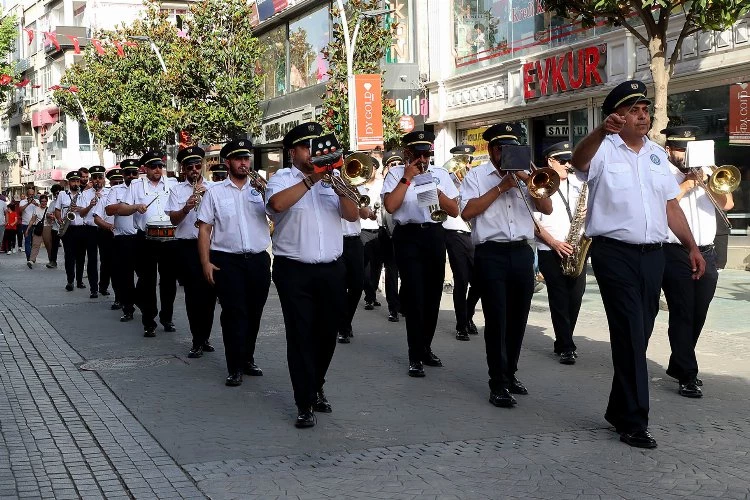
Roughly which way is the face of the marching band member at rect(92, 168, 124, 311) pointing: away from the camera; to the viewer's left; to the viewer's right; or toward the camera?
toward the camera

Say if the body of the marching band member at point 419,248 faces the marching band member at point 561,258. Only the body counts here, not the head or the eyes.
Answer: no

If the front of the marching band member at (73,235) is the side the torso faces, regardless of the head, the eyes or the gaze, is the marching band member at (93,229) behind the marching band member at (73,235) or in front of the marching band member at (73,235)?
in front

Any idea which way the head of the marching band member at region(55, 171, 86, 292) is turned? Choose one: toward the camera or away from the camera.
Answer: toward the camera

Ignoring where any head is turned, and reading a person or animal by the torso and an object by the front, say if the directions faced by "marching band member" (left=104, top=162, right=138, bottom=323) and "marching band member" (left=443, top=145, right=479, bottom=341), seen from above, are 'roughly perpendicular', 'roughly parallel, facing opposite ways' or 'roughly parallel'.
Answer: roughly parallel

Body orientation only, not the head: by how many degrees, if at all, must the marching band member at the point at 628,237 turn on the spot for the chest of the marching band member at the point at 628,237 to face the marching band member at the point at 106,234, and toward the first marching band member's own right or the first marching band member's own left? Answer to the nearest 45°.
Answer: approximately 180°

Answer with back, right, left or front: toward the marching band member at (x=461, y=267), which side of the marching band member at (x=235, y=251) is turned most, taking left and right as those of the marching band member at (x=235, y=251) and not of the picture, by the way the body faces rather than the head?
left

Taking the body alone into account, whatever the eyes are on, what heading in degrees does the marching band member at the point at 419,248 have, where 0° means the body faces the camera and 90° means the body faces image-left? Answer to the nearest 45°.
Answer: approximately 0°

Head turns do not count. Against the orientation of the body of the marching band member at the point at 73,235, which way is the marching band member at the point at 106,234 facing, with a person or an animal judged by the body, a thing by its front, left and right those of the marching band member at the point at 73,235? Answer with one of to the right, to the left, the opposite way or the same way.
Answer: the same way

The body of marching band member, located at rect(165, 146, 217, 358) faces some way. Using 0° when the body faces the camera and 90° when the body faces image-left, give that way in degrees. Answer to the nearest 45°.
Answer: approximately 315°

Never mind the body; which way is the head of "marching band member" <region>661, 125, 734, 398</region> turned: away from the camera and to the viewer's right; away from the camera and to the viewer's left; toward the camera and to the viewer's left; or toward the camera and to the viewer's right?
toward the camera and to the viewer's right

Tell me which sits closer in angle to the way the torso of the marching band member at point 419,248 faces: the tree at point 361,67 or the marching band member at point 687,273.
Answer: the marching band member

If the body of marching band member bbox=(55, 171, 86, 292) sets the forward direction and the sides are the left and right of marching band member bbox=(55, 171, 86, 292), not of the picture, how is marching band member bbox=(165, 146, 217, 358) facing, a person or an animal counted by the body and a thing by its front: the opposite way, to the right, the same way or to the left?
the same way

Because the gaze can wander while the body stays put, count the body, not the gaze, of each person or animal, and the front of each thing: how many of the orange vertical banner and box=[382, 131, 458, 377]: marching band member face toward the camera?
2

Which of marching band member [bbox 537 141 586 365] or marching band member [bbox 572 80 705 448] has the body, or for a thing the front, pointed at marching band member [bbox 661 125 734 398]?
marching band member [bbox 537 141 586 365]

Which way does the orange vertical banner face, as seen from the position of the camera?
facing the viewer

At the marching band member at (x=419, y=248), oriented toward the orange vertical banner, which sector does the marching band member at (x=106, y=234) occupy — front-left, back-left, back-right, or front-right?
front-left
